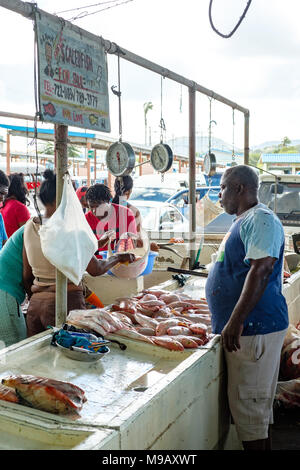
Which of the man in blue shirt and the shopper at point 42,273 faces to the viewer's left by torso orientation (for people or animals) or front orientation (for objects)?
the man in blue shirt

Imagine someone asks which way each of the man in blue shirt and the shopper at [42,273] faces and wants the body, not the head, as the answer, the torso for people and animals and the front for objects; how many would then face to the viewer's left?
1

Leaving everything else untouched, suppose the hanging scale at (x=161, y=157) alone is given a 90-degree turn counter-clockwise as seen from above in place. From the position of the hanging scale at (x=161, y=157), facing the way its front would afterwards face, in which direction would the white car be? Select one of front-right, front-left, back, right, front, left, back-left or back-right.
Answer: back-left

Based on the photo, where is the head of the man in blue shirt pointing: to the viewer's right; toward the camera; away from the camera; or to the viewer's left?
to the viewer's left

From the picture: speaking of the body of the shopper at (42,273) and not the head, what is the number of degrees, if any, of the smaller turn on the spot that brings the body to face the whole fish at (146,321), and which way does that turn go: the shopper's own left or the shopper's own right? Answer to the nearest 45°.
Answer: approximately 45° to the shopper's own right

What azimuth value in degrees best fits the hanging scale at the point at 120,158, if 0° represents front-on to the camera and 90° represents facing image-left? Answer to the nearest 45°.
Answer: approximately 45°

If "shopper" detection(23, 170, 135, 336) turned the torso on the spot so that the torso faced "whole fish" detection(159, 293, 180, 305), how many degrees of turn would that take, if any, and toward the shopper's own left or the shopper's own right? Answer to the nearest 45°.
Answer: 0° — they already face it

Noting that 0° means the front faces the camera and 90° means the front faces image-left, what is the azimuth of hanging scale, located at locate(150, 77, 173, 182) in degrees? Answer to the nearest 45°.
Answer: approximately 45°

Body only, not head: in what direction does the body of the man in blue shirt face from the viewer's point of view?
to the viewer's left

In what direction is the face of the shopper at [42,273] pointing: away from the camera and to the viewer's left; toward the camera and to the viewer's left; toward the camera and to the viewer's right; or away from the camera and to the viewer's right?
away from the camera and to the viewer's right

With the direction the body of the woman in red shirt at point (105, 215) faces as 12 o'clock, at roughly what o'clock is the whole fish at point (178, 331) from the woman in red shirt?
The whole fish is roughly at 10 o'clock from the woman in red shirt.

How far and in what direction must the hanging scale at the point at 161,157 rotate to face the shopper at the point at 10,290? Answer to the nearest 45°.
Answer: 0° — it already faces them
